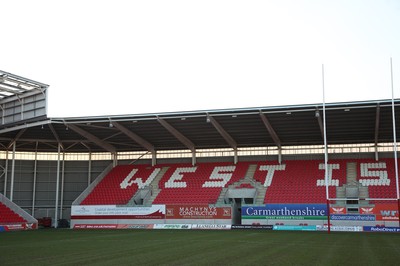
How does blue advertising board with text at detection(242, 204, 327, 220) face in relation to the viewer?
toward the camera
